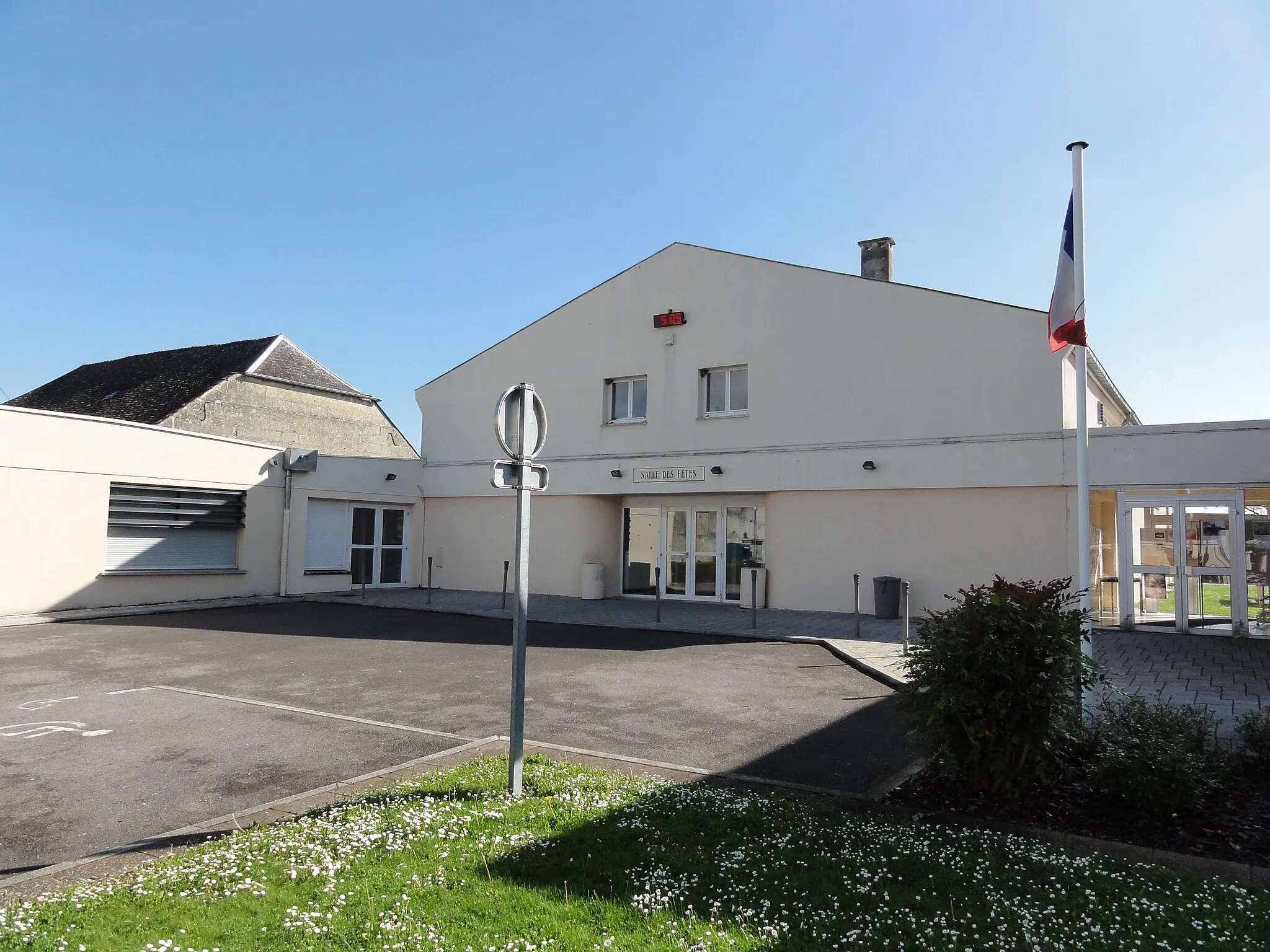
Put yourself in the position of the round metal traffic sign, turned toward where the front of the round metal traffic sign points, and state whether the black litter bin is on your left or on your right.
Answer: on your right

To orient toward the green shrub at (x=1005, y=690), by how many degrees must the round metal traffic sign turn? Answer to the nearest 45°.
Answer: approximately 135° to its right

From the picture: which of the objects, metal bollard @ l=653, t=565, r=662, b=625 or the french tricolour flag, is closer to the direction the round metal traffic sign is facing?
the metal bollard

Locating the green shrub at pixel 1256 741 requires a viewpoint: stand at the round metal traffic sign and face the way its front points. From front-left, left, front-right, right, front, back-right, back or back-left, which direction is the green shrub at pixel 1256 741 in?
back-right

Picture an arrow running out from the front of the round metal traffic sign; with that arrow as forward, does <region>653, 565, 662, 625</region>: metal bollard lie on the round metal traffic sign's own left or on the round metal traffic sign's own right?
on the round metal traffic sign's own right

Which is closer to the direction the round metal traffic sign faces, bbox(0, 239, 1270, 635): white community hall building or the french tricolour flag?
the white community hall building

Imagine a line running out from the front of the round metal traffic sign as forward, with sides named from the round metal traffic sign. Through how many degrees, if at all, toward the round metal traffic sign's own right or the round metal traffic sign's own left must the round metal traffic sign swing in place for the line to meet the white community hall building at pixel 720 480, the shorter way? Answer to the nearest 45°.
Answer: approximately 45° to the round metal traffic sign's own right

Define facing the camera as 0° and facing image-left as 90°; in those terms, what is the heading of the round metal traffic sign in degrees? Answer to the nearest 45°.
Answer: approximately 135°

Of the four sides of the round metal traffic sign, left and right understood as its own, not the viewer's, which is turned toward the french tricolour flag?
right
